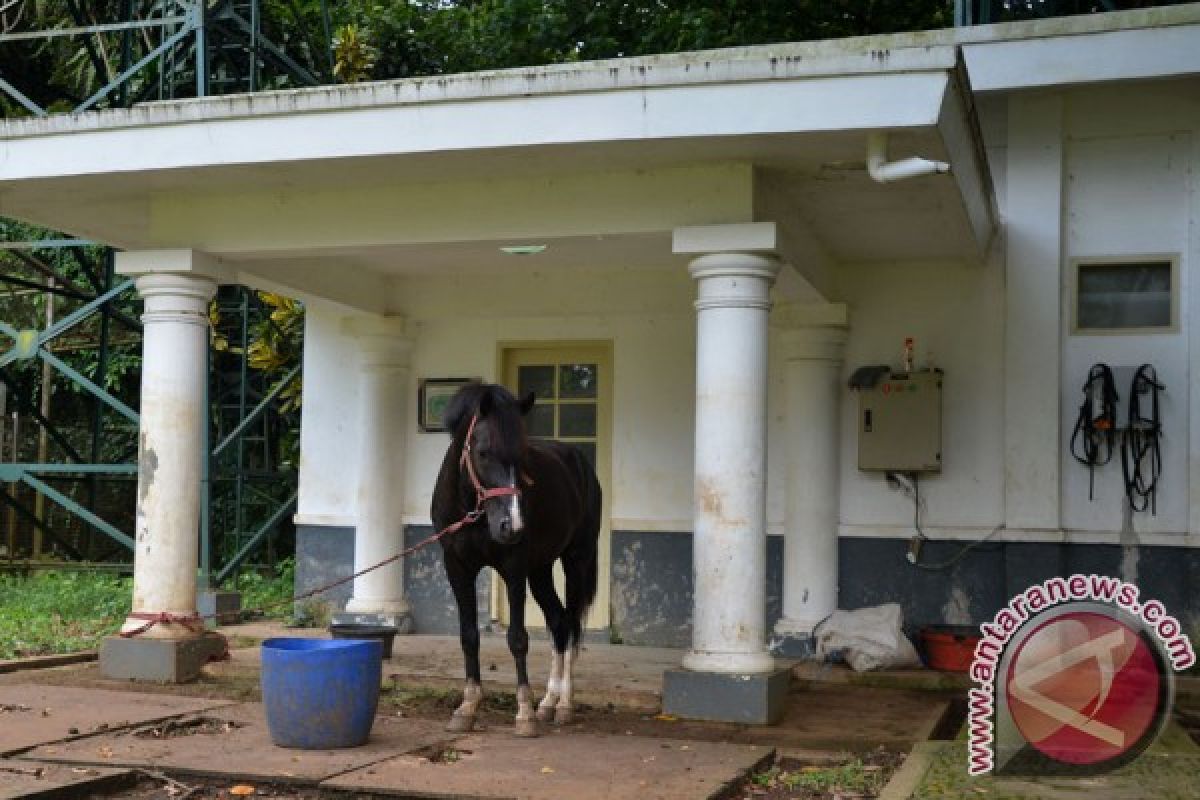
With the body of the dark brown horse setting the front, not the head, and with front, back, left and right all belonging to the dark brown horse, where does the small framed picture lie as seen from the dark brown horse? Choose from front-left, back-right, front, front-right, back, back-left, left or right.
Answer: back-right

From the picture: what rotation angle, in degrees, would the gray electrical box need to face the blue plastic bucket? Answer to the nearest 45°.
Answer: approximately 45° to its right

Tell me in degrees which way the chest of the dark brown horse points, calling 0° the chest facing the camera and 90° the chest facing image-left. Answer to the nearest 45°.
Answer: approximately 45°

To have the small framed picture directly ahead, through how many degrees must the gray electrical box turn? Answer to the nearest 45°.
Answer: approximately 90° to its right

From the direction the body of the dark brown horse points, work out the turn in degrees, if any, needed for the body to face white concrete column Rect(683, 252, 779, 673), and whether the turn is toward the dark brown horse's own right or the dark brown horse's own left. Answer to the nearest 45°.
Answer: approximately 135° to the dark brown horse's own left

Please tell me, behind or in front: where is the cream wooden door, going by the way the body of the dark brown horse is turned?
behind

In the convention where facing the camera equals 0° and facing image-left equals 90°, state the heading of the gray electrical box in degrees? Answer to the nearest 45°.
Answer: approximately 0°
